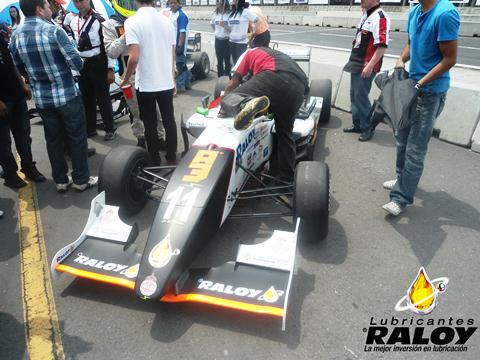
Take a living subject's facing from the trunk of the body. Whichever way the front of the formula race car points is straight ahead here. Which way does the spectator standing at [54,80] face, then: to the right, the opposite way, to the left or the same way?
the opposite way

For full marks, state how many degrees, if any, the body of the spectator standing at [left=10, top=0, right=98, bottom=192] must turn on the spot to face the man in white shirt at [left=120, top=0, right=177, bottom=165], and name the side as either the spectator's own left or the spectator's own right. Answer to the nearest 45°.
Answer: approximately 45° to the spectator's own right

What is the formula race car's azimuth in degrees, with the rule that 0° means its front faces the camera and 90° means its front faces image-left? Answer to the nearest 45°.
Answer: approximately 45°

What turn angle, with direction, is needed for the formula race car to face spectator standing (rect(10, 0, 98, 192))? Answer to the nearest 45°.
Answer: approximately 90° to its right

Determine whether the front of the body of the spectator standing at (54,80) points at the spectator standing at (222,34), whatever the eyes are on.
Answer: yes

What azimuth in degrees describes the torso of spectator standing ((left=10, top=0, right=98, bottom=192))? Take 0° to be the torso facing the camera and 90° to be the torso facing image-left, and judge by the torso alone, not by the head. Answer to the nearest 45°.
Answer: approximately 225°

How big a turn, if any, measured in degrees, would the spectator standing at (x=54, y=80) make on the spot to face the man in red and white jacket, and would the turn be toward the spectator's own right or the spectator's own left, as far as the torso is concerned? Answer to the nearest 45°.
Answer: approximately 45° to the spectator's own right

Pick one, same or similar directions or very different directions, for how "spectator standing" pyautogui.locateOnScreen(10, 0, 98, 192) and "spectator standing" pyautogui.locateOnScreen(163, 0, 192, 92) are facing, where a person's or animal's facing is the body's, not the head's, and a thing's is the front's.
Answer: very different directions

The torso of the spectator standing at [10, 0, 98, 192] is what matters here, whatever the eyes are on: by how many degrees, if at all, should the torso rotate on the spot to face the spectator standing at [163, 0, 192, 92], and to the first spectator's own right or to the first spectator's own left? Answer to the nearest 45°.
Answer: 0° — they already face them

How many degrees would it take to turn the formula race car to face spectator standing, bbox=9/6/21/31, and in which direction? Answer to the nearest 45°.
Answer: approximately 90° to its right

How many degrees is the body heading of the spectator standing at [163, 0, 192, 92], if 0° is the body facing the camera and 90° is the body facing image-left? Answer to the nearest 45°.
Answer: approximately 45°

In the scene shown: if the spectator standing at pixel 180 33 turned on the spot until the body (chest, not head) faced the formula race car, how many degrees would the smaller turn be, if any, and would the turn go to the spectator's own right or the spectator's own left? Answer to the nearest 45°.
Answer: approximately 45° to the spectator's own left

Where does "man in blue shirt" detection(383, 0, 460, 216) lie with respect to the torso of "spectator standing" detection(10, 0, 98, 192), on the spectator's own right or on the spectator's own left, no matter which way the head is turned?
on the spectator's own right
